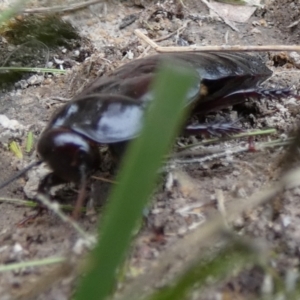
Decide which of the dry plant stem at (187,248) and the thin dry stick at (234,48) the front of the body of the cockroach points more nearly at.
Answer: the dry plant stem

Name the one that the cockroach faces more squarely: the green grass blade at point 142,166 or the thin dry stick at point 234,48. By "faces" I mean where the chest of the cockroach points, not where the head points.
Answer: the green grass blade

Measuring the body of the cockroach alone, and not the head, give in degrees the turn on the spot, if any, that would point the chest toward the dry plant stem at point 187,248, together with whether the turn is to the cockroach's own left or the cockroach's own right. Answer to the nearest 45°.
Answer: approximately 45° to the cockroach's own left

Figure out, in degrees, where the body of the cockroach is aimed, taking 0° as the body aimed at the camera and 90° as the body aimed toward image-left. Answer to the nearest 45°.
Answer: approximately 45°

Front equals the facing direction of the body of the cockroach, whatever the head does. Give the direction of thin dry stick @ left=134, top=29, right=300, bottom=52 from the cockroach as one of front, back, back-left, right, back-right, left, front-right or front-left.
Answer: back
